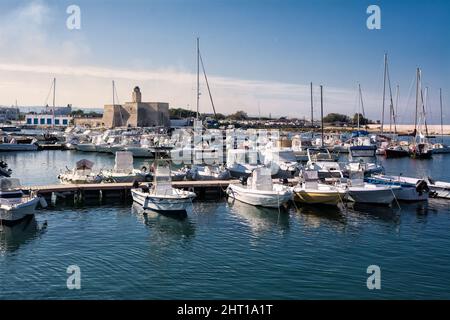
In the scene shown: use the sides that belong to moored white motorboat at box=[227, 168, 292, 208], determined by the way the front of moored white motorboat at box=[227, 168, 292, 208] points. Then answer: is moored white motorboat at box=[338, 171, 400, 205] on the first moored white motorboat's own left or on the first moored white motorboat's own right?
on the first moored white motorboat's own left
